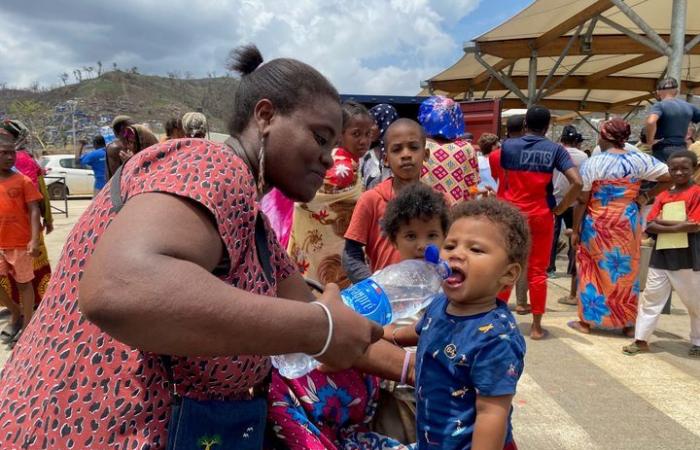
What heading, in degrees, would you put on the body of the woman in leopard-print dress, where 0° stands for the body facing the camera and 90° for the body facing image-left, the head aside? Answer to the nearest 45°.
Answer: approximately 270°

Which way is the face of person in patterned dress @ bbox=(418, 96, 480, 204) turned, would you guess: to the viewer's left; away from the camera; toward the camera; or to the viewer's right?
away from the camera

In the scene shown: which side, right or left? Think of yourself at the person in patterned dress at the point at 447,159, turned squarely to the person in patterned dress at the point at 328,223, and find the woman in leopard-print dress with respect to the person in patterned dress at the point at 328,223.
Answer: left

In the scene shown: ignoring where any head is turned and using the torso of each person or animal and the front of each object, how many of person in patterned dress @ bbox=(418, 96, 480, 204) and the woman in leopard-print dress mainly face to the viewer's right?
1

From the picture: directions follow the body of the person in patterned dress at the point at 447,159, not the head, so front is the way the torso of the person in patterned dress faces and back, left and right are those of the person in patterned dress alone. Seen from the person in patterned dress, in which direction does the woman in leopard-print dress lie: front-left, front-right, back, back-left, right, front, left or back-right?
back

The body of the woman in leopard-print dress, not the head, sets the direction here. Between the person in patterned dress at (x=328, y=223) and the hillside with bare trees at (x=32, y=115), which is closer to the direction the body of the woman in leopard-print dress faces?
the person in patterned dress

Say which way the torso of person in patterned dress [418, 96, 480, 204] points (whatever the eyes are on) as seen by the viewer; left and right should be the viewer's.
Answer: facing away from the viewer

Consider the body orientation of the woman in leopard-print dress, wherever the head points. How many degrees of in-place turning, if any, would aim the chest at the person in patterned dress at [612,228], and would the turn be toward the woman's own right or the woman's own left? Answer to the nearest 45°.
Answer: approximately 45° to the woman's own left

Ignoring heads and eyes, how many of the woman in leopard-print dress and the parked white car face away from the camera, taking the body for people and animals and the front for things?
0
